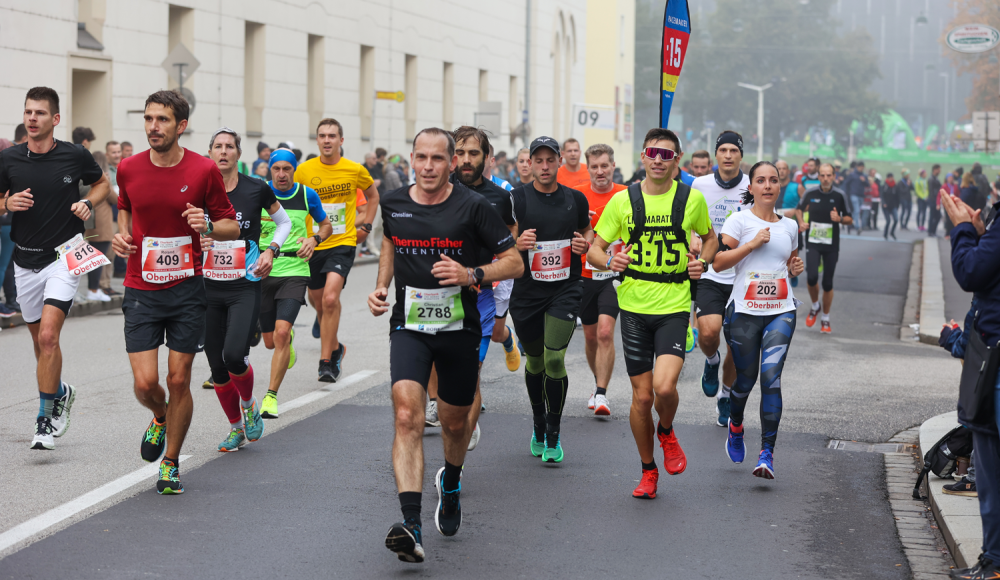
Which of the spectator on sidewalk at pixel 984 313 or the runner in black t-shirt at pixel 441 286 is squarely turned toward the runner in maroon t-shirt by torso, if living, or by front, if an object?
the spectator on sidewalk

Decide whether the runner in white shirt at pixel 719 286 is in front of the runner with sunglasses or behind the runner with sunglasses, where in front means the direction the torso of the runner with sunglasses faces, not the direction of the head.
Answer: behind

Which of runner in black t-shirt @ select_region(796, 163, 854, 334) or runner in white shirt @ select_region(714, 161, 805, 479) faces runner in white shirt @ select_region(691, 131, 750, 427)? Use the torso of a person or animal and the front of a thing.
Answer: the runner in black t-shirt

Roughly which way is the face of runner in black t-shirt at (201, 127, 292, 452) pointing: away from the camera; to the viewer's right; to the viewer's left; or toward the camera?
toward the camera

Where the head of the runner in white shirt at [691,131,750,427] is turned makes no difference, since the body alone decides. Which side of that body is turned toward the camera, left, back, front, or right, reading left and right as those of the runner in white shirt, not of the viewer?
front

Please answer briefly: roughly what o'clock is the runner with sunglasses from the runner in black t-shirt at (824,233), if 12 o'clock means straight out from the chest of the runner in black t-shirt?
The runner with sunglasses is roughly at 12 o'clock from the runner in black t-shirt.

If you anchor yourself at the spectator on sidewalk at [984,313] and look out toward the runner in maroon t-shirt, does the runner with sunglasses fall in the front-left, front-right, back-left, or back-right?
front-right

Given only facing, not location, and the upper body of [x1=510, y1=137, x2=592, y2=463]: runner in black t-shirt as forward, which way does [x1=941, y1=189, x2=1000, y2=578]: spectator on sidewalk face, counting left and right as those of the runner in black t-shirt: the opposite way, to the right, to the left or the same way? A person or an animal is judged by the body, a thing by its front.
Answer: to the right

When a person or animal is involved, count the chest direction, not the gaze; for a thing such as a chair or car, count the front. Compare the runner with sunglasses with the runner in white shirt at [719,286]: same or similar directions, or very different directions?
same or similar directions

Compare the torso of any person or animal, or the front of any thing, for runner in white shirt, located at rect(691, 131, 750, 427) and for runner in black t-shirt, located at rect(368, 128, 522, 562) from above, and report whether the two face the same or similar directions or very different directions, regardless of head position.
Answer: same or similar directions

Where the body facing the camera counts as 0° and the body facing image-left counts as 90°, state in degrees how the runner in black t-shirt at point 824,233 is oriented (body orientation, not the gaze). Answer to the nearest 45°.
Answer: approximately 0°

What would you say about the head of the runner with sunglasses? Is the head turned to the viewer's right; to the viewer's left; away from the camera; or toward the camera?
toward the camera

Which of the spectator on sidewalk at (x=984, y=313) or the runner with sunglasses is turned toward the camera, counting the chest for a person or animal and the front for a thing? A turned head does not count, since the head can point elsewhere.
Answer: the runner with sunglasses

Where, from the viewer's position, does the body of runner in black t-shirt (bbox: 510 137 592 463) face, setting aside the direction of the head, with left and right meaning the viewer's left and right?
facing the viewer

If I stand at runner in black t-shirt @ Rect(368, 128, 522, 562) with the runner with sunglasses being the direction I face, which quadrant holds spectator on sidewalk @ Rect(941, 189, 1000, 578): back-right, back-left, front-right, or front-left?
front-right

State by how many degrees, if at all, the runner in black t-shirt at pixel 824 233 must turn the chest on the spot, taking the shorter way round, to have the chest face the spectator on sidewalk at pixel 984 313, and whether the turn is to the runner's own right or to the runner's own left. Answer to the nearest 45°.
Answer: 0° — they already face them

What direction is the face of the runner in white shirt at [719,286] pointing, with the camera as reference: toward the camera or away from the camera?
toward the camera

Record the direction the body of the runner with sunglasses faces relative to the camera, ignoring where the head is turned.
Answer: toward the camera

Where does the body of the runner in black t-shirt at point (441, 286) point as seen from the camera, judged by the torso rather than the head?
toward the camera
